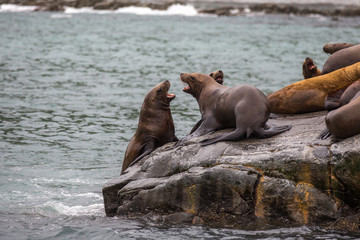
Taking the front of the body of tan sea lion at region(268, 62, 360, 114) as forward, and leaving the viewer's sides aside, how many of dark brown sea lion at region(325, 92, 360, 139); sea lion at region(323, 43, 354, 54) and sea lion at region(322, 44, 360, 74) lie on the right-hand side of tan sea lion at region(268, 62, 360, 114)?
1

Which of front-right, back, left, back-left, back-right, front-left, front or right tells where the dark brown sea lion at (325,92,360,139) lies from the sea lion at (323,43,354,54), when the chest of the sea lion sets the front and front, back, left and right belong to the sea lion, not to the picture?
left

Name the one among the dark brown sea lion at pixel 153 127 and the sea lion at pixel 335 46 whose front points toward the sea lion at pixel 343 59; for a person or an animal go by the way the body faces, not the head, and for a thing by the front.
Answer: the dark brown sea lion

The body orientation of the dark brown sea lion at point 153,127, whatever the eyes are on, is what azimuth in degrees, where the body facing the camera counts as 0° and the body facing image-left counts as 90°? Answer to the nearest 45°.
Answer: approximately 270°

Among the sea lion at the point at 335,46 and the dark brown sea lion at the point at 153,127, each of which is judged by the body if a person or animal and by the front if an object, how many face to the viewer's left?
1

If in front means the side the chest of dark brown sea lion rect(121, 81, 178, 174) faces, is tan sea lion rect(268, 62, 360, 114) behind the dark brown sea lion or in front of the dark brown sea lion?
in front

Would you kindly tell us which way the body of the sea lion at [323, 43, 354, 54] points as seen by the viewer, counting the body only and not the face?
to the viewer's left

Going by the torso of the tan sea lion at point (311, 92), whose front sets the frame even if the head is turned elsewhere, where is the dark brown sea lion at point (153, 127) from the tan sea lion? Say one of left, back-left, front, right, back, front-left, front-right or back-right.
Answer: back

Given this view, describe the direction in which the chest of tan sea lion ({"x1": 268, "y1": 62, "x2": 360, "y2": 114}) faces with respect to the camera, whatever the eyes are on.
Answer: to the viewer's right
